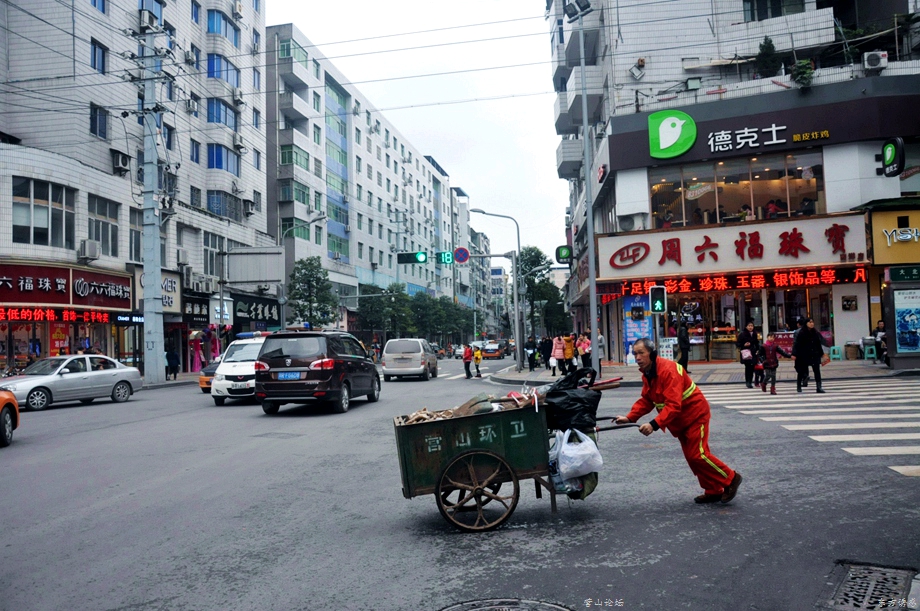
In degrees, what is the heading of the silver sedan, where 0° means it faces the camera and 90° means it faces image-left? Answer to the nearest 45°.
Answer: approximately 45°

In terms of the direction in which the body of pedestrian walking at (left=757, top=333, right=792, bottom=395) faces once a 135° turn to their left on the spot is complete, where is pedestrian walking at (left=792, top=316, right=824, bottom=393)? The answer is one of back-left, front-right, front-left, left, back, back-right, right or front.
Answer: front-right

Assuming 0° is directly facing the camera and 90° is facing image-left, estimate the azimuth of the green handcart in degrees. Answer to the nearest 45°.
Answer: approximately 90°

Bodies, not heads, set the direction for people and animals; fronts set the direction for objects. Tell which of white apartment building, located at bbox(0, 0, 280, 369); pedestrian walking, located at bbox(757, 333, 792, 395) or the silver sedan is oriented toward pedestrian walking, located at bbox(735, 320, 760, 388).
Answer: the white apartment building

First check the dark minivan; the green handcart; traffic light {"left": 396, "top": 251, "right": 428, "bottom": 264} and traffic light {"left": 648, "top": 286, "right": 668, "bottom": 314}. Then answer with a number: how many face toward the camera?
2

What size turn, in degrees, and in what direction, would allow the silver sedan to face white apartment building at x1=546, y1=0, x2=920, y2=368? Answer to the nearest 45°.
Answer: approximately 135° to its left

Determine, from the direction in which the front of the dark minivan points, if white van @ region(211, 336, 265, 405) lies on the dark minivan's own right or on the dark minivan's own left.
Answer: on the dark minivan's own left

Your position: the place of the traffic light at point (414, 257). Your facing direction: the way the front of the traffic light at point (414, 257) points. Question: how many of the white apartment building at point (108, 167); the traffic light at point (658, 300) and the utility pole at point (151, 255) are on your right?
2
